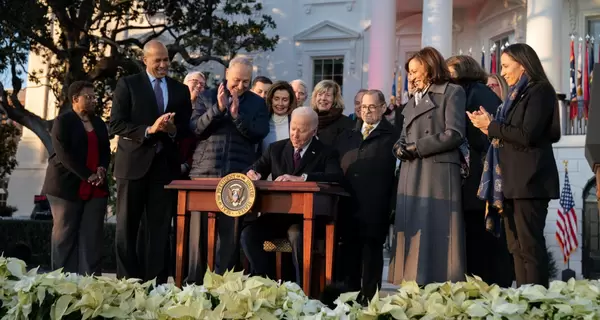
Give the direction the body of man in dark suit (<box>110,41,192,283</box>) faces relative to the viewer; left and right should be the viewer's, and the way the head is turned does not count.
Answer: facing the viewer and to the right of the viewer

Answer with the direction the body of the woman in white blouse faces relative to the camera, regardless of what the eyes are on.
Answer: toward the camera

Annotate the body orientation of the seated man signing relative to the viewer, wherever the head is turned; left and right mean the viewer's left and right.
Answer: facing the viewer and to the left of the viewer

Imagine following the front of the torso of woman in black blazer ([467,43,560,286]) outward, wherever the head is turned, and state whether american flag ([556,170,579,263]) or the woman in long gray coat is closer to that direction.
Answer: the woman in long gray coat

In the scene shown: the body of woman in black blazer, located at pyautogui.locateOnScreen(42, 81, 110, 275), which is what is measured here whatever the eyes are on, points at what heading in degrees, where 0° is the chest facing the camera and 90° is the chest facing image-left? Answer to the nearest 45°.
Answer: approximately 315°

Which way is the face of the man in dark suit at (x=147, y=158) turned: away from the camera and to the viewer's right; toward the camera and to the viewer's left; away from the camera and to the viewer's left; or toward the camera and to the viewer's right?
toward the camera and to the viewer's right

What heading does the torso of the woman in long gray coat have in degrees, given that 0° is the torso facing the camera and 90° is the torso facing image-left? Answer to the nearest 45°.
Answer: approximately 45°

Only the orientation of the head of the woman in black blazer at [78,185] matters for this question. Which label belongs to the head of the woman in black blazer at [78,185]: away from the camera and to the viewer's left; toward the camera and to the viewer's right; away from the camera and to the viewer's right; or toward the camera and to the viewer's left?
toward the camera and to the viewer's right

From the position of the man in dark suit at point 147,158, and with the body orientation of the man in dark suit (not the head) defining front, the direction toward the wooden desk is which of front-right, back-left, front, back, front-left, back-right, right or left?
front

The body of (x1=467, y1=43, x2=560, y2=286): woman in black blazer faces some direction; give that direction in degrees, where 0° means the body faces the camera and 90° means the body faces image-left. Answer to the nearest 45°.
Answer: approximately 90°

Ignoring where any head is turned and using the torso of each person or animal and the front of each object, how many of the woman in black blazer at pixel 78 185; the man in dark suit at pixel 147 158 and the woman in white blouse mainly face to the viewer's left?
0
